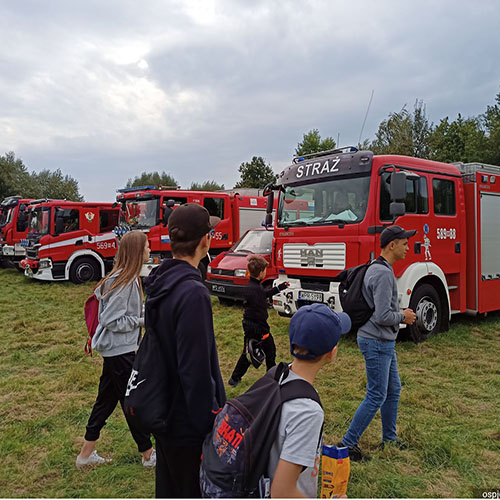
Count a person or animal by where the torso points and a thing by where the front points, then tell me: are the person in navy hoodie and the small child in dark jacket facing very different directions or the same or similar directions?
same or similar directions

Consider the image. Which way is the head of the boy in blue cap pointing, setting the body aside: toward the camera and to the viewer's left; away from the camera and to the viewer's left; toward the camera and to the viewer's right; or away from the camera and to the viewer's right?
away from the camera and to the viewer's right

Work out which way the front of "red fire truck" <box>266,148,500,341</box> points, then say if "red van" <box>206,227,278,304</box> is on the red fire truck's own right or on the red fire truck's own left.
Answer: on the red fire truck's own right

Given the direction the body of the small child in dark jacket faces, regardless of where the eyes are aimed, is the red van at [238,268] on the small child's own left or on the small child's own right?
on the small child's own left

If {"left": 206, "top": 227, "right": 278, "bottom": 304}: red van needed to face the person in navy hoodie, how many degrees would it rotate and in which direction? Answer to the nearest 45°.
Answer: approximately 45° to its left

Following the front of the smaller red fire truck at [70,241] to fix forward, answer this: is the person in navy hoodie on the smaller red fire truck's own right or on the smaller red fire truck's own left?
on the smaller red fire truck's own left

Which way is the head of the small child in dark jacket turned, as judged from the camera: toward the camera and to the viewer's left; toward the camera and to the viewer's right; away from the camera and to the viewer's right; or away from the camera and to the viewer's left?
away from the camera and to the viewer's right

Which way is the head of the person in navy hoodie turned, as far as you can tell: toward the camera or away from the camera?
away from the camera

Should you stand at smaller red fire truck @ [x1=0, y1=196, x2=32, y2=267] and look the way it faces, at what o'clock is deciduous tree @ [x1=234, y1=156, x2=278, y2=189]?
The deciduous tree is roughly at 6 o'clock from the smaller red fire truck.

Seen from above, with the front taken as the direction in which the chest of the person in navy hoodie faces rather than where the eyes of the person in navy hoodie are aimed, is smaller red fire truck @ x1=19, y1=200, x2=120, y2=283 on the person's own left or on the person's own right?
on the person's own left

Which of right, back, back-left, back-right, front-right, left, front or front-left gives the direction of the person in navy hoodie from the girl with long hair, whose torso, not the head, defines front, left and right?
right

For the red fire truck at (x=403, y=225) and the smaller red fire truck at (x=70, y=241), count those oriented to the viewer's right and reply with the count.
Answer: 0

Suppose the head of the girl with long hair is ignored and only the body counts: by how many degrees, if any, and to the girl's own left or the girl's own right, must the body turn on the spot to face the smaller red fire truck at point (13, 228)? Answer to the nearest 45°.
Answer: approximately 90° to the girl's own left

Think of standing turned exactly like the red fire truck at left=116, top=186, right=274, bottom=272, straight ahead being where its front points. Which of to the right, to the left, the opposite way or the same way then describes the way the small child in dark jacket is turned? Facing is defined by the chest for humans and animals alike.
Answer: the opposite way
